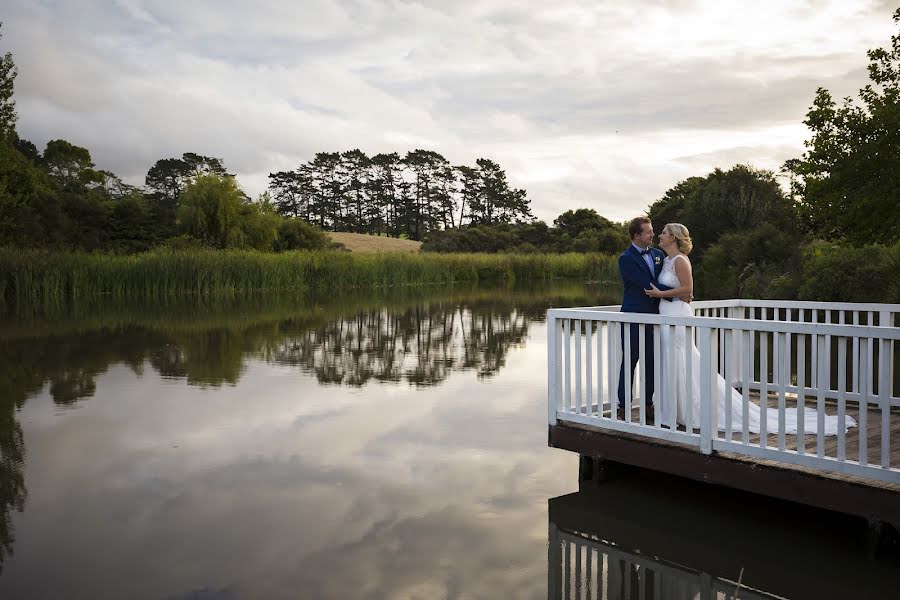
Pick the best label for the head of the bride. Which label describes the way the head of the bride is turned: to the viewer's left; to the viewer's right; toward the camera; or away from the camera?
to the viewer's left

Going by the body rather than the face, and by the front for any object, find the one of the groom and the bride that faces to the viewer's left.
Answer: the bride

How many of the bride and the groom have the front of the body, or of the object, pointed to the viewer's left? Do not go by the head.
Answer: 1

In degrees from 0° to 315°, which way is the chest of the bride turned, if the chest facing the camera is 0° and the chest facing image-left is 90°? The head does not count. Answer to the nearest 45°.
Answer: approximately 90°

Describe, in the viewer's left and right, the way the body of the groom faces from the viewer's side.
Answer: facing the viewer and to the right of the viewer

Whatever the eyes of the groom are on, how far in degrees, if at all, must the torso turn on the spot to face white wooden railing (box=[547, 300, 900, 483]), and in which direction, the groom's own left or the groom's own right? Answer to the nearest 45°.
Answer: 0° — they already face it
